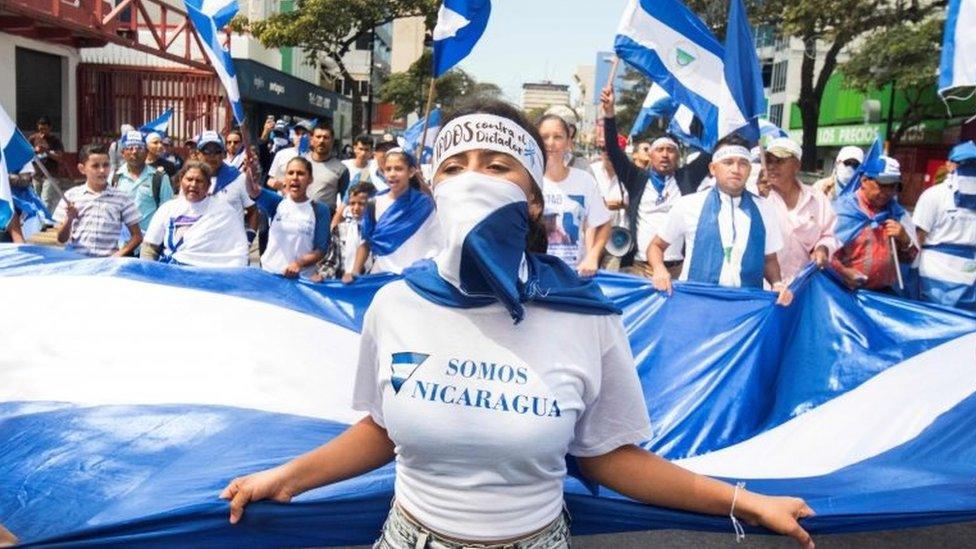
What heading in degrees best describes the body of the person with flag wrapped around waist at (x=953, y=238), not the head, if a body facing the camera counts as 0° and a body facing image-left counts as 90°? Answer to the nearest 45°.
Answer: approximately 0°

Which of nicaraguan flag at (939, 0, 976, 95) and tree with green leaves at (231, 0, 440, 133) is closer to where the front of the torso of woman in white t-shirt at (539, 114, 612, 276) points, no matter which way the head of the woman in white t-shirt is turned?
the nicaraguan flag

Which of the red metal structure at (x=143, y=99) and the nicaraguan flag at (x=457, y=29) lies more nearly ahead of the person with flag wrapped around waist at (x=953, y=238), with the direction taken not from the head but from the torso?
the nicaraguan flag

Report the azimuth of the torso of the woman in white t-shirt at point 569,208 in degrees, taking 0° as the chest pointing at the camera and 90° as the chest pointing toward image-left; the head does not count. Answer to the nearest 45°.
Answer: approximately 0°

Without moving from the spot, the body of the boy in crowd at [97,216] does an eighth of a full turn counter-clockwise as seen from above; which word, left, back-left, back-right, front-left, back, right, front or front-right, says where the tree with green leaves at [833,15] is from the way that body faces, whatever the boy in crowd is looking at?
left

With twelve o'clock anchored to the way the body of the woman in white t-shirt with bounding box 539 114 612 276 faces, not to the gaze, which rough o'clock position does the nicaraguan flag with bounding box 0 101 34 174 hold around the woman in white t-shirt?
The nicaraguan flag is roughly at 3 o'clock from the woman in white t-shirt.

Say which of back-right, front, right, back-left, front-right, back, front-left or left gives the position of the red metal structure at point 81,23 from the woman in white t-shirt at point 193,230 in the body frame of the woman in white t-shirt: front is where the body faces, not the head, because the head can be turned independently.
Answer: back

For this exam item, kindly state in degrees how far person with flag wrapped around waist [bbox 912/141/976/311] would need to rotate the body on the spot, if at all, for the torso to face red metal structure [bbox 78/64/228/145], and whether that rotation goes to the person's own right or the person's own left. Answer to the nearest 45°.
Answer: approximately 135° to the person's own right

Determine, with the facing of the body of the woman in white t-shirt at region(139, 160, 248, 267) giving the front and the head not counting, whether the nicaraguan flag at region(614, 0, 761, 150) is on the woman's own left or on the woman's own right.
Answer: on the woman's own left

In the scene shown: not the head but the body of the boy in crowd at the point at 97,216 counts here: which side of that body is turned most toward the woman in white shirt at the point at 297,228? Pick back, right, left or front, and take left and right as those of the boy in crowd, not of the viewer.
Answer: left
